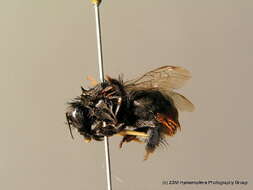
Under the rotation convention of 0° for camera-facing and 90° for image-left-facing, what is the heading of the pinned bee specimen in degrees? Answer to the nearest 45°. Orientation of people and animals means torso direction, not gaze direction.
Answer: approximately 90°
